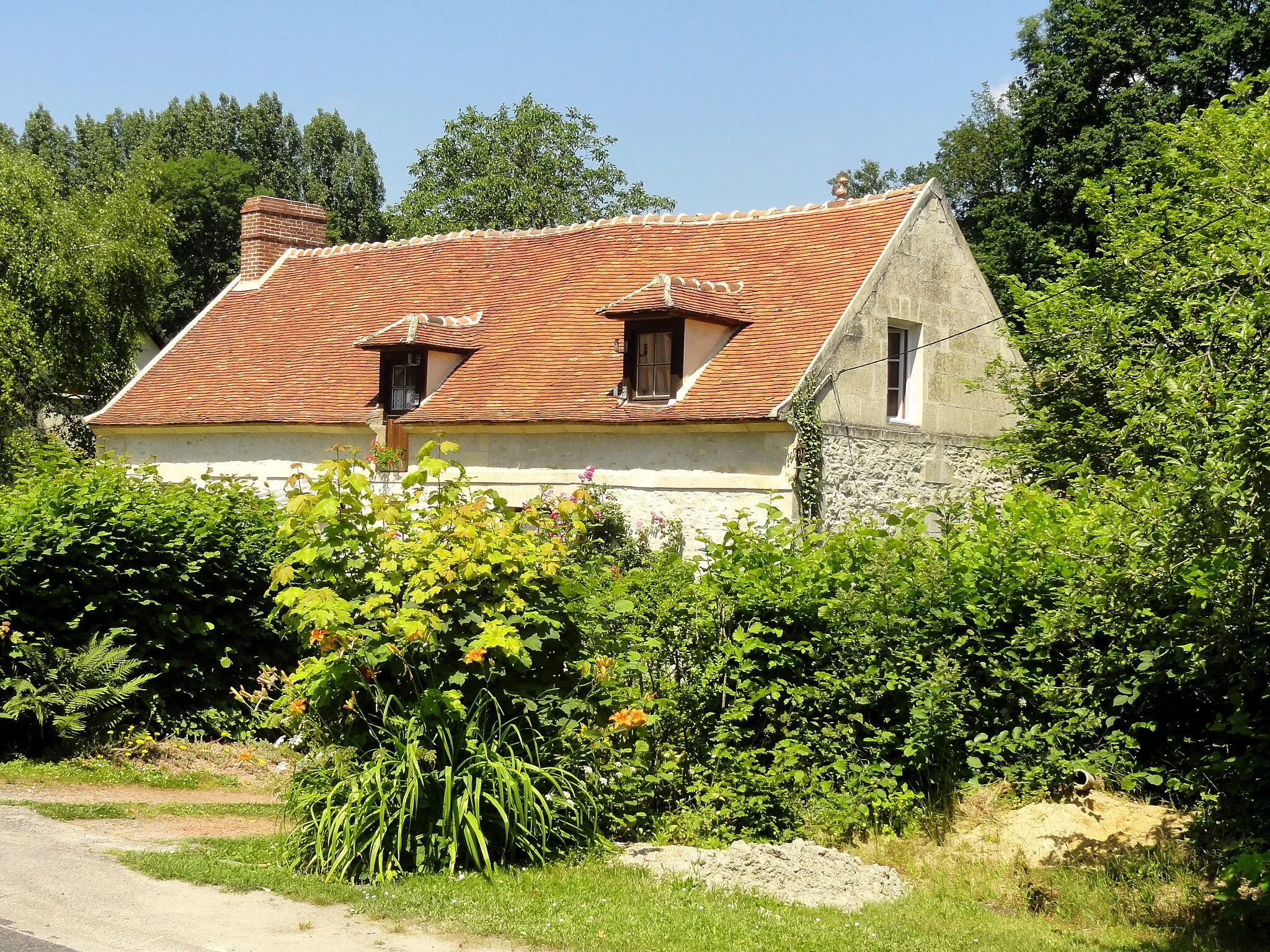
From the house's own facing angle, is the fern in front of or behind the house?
in front

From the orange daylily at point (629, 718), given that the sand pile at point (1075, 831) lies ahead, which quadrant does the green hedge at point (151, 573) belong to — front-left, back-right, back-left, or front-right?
back-left

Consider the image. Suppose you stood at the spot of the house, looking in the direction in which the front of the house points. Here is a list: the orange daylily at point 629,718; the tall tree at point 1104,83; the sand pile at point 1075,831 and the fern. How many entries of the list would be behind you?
1

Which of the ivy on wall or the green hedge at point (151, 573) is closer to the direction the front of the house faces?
the green hedge

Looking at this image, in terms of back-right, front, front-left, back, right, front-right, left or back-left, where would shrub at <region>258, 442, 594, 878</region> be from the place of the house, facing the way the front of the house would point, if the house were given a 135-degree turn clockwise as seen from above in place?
back

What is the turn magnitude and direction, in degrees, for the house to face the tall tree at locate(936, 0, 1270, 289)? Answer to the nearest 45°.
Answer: approximately 180°

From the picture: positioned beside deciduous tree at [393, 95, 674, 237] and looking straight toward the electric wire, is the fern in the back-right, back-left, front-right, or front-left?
front-right

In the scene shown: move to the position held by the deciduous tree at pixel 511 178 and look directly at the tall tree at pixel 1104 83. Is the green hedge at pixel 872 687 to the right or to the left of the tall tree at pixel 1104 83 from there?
right

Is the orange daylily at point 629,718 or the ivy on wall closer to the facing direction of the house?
the orange daylily

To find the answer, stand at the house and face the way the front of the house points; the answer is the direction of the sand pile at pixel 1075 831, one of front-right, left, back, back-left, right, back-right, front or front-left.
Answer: front-left

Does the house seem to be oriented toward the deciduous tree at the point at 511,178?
no

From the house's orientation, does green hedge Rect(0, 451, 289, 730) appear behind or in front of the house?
in front

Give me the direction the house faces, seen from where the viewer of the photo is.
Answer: facing the viewer and to the left of the viewer

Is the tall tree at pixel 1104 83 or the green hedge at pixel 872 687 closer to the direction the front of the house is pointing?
the green hedge
